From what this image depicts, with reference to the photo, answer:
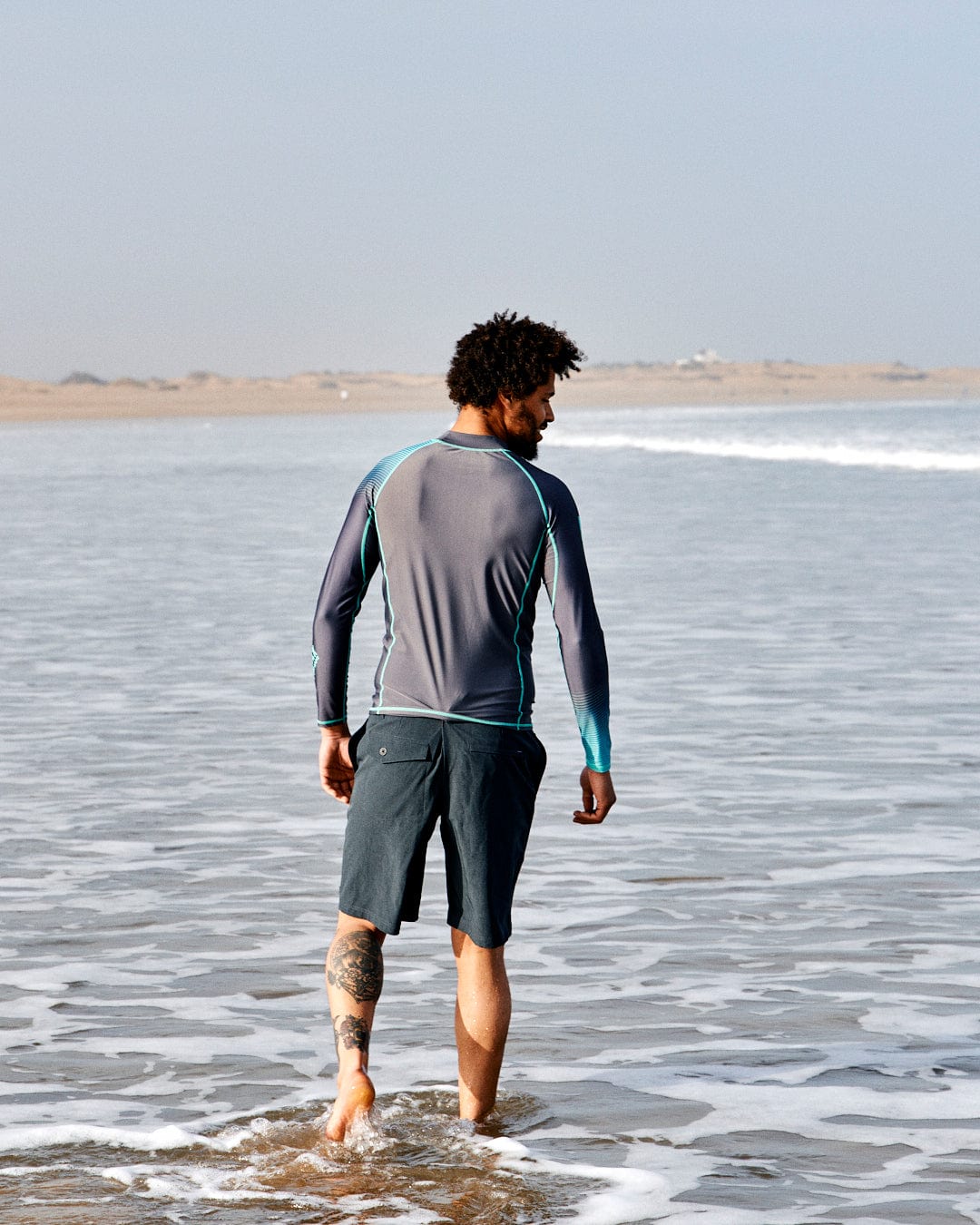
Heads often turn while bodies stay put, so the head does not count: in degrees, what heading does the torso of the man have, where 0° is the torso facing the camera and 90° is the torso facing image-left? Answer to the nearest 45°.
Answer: approximately 180°
